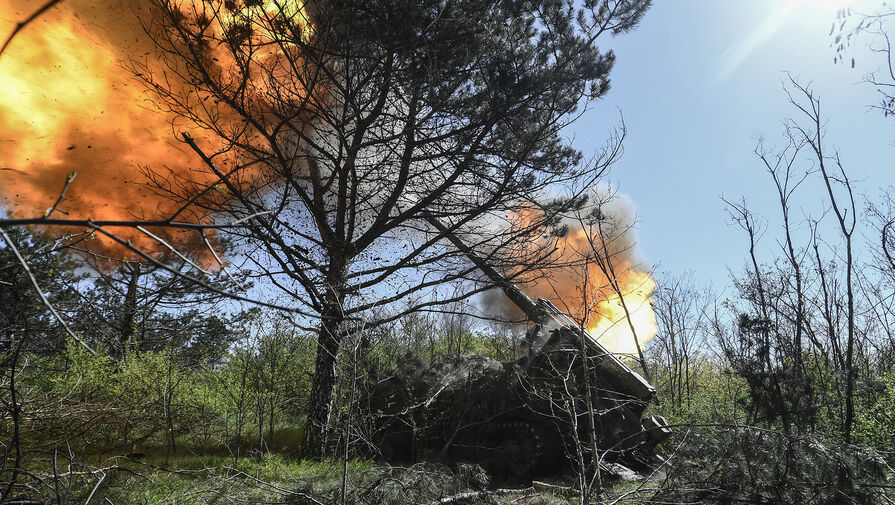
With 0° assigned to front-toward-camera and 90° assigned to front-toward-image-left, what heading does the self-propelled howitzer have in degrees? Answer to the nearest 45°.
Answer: approximately 90°
